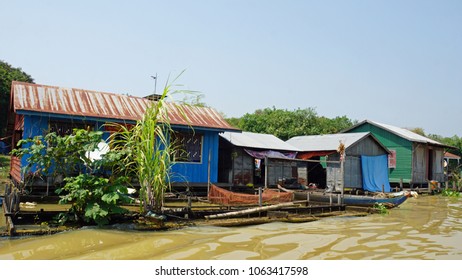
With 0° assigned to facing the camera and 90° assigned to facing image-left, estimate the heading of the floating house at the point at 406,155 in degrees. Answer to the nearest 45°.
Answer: approximately 315°

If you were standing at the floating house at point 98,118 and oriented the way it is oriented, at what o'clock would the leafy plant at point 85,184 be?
The leafy plant is roughly at 12 o'clock from the floating house.

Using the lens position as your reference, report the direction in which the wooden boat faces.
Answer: facing to the right of the viewer

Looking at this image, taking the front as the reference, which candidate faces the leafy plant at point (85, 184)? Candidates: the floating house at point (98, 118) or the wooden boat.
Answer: the floating house

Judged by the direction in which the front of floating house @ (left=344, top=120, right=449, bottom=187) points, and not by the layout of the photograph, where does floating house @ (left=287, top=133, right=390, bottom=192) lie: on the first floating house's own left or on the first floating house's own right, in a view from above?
on the first floating house's own right

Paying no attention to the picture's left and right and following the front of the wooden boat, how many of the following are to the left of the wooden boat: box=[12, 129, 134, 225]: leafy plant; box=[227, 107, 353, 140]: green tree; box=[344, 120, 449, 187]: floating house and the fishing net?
2

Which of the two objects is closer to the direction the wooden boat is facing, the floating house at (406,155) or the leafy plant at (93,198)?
the floating house

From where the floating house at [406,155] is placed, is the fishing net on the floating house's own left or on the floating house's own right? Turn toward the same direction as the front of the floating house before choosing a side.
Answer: on the floating house's own right

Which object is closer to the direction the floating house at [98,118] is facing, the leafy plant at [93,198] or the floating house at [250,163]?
the leafy plant

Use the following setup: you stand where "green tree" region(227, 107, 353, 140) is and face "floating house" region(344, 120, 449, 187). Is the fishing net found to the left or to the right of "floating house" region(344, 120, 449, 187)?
right

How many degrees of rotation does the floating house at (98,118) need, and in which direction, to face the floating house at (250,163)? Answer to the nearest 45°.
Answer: approximately 135° to its left

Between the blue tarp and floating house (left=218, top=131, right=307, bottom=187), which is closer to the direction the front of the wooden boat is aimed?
the blue tarp

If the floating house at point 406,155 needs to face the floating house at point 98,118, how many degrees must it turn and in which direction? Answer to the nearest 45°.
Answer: approximately 90° to its right

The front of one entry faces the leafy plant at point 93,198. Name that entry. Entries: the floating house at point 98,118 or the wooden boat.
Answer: the floating house

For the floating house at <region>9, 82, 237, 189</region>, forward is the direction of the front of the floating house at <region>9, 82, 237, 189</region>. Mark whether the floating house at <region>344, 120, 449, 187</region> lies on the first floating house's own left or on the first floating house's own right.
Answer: on the first floating house's own left
